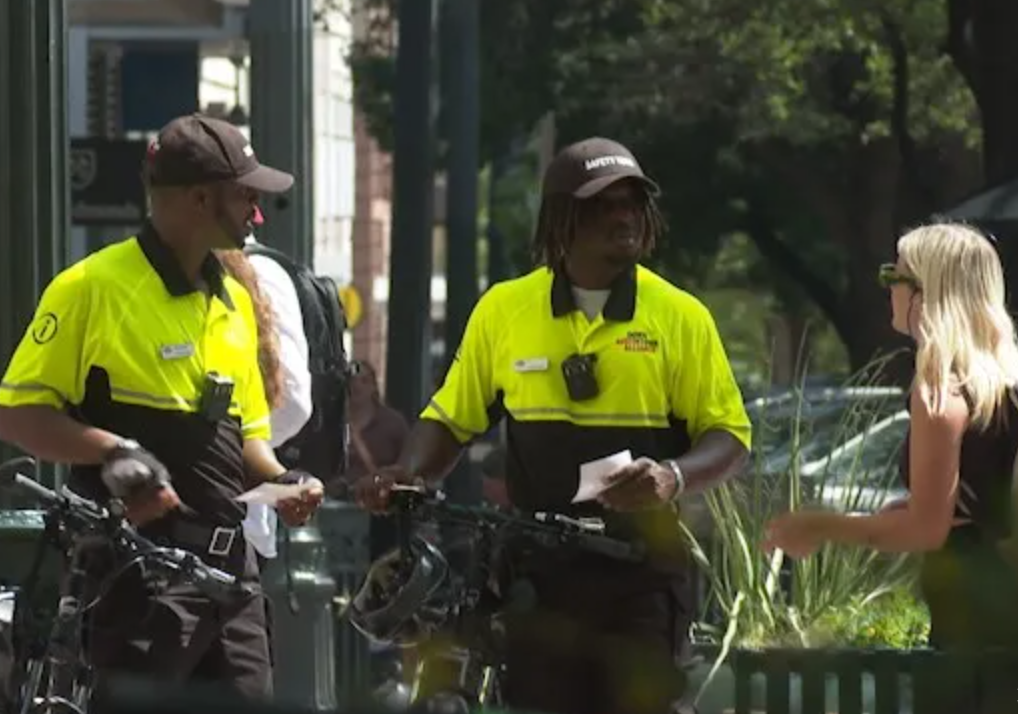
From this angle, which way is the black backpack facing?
to the viewer's right

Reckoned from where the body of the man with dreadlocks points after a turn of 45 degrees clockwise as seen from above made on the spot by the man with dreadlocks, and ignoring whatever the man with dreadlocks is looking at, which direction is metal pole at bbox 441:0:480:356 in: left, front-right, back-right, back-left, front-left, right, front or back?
back-right

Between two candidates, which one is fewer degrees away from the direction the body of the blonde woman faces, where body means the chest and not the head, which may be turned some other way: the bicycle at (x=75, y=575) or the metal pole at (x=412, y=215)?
the bicycle

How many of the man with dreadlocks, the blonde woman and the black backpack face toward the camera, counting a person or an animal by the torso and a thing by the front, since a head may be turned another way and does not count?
1

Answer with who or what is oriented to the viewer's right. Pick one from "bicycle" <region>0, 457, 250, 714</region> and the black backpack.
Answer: the black backpack

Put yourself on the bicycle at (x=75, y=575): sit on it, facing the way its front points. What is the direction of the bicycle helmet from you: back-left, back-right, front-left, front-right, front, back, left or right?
back-left

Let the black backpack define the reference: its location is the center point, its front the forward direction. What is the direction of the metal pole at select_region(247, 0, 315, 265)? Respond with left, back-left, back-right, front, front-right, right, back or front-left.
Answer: left

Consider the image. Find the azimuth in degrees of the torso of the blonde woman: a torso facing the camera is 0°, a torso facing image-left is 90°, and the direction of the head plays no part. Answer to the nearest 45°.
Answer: approximately 90°

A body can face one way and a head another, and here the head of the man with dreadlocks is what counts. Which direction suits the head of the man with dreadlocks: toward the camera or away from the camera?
toward the camera

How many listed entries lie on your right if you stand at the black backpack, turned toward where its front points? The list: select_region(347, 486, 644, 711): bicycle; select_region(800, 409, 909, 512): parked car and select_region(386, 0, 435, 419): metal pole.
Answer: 1

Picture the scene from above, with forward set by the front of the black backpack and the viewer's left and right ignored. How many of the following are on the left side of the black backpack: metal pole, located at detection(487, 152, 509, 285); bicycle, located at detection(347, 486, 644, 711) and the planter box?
1

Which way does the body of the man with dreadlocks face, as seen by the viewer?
toward the camera

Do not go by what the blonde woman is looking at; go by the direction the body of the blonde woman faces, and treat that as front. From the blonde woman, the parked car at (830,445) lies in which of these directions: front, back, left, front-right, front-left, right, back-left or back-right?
right

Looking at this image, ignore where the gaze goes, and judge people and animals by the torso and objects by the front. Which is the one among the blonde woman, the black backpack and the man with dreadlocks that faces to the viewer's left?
the blonde woman

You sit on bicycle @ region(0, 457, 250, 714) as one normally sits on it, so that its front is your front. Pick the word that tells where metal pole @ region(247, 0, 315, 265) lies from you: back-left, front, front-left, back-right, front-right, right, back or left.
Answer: back-right

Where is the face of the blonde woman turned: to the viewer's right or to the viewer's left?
to the viewer's left

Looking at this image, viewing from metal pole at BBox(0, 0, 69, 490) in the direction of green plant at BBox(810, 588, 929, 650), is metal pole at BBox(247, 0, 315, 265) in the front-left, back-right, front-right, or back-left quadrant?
front-left
